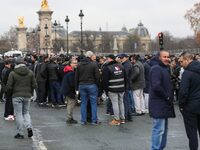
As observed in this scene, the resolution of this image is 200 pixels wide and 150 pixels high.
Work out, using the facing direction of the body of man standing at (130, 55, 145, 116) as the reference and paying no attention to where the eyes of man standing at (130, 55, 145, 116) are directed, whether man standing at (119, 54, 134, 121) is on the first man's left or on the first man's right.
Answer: on the first man's left

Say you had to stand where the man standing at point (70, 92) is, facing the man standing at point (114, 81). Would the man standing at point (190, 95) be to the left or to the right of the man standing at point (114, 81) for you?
right
